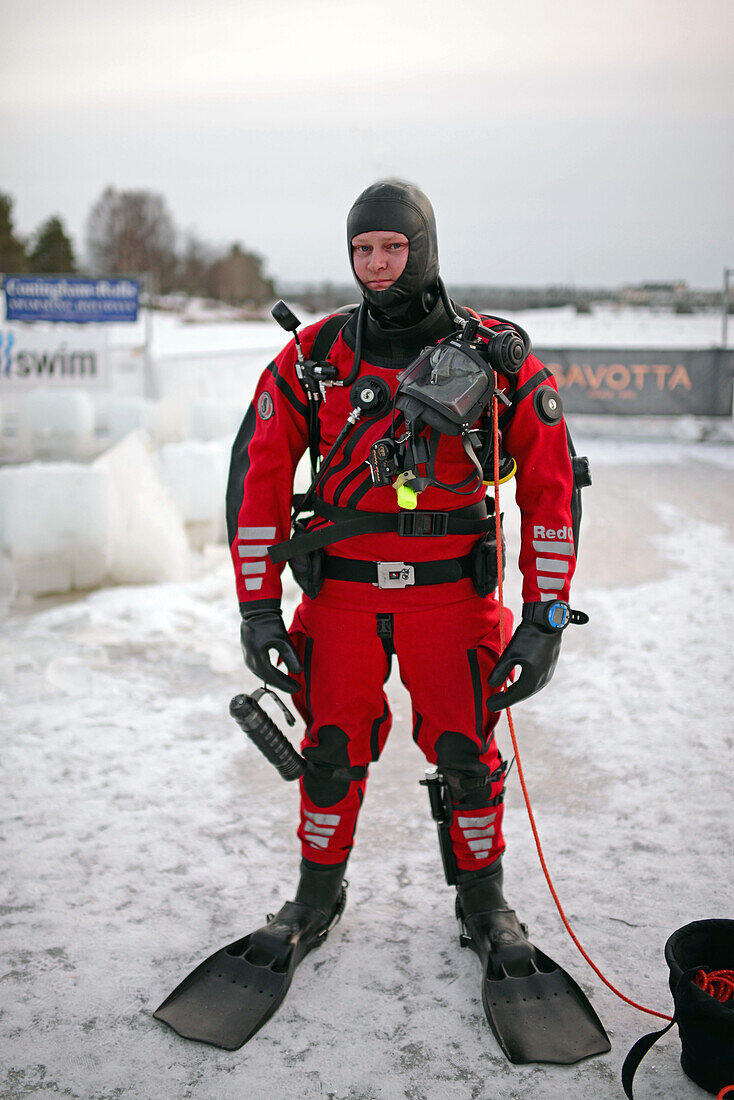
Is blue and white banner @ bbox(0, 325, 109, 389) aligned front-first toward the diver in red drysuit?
yes

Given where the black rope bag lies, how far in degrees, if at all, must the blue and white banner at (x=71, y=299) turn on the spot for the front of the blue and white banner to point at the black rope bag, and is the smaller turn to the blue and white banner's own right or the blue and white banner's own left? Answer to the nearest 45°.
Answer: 0° — it already faces it

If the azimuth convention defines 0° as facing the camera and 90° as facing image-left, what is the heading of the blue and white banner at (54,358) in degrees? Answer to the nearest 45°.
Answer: approximately 0°

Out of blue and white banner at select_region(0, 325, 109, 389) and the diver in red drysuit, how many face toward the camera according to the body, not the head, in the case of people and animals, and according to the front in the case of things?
2

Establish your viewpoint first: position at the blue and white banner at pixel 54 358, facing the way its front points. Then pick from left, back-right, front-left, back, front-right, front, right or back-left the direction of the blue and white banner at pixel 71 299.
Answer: back

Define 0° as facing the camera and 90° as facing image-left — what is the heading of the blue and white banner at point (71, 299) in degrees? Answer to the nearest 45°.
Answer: approximately 0°

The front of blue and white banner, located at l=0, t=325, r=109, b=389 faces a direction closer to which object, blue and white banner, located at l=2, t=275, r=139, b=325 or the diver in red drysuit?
the diver in red drysuit

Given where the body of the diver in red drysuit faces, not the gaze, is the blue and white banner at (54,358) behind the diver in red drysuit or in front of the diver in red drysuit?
behind

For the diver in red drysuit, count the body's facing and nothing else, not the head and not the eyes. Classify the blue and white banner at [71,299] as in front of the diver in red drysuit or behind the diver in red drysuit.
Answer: behind
